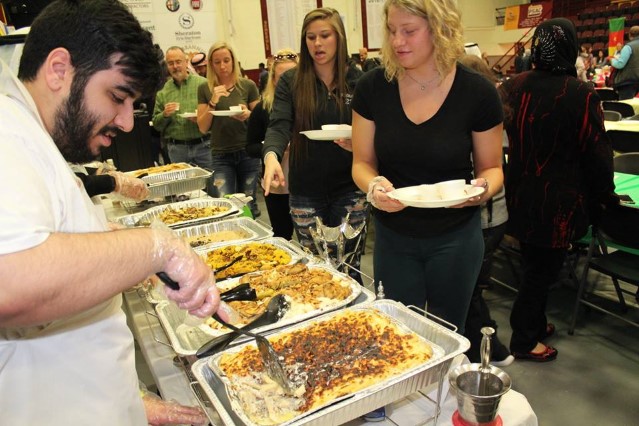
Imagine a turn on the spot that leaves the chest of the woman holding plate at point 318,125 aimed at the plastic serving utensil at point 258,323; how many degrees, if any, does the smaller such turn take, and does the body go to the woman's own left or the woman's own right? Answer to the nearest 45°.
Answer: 0° — they already face it

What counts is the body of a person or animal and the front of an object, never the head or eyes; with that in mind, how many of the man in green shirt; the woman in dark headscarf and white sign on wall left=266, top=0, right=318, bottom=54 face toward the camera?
2

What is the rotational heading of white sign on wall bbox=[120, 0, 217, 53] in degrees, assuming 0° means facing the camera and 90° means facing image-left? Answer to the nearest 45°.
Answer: approximately 0°

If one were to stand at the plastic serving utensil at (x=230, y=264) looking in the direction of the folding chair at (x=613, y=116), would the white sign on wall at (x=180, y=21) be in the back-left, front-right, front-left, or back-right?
front-left

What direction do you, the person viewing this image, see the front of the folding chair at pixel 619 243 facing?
facing the viewer and to the left of the viewer

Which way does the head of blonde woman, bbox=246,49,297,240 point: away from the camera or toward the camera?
toward the camera

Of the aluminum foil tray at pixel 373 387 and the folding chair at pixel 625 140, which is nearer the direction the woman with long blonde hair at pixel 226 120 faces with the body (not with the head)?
the aluminum foil tray

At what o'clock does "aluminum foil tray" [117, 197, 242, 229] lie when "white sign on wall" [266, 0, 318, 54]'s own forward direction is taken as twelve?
The aluminum foil tray is roughly at 12 o'clock from the white sign on wall.

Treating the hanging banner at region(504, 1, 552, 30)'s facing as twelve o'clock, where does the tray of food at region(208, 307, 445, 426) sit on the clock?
The tray of food is roughly at 12 o'clock from the hanging banner.

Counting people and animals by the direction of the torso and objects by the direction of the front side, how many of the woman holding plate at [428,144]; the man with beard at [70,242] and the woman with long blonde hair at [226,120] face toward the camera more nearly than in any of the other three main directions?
2

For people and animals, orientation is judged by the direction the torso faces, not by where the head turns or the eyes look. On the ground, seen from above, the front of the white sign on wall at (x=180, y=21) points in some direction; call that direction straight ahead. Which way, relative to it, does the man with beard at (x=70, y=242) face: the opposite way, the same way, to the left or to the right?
to the left

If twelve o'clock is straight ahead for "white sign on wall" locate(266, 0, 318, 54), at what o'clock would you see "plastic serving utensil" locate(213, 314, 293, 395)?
The plastic serving utensil is roughly at 12 o'clock from the white sign on wall.

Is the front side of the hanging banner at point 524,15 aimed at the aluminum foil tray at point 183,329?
yes

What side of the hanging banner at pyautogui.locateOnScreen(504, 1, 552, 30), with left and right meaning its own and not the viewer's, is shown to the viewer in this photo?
front

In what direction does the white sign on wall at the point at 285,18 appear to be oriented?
toward the camera

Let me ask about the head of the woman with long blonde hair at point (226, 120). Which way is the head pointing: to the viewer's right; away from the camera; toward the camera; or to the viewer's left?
toward the camera

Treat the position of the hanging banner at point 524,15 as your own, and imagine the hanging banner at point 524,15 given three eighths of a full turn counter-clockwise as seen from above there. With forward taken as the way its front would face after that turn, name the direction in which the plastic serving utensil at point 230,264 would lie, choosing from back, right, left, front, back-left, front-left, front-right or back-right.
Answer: back-right
